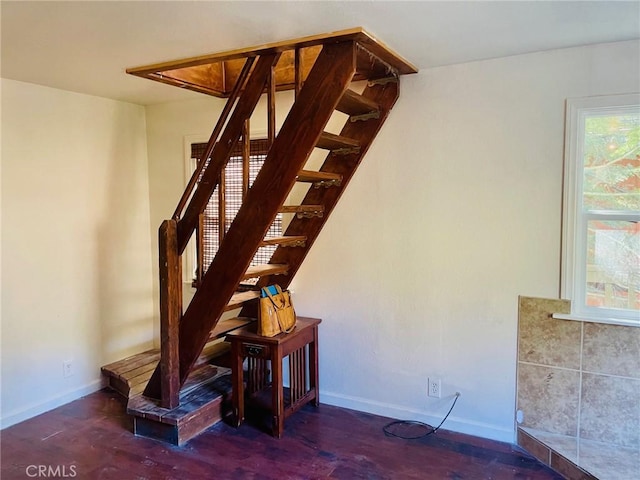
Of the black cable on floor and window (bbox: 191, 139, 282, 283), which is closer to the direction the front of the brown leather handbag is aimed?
the black cable on floor

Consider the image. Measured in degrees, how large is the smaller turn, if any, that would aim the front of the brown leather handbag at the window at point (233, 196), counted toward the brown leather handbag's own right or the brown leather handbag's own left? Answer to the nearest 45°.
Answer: approximately 135° to the brown leather handbag's own left

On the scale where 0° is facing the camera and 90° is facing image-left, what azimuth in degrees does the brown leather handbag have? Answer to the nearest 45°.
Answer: approximately 315°

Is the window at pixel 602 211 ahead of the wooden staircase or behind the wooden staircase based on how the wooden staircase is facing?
behind
